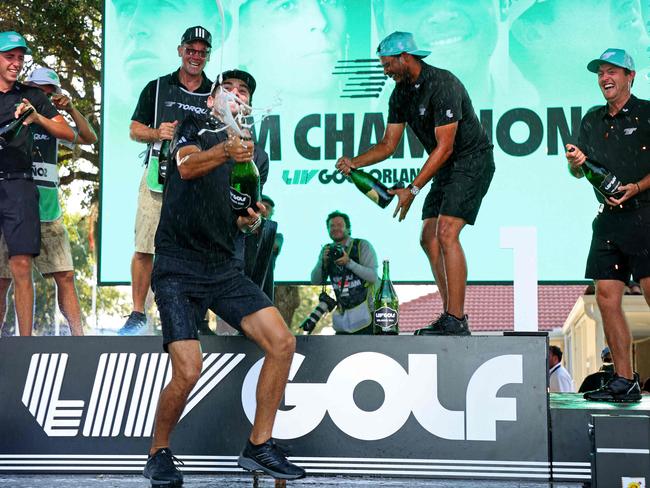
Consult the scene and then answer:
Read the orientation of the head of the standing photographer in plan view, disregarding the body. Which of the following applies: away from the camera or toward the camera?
toward the camera

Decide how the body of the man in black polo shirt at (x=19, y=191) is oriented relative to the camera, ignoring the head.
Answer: toward the camera

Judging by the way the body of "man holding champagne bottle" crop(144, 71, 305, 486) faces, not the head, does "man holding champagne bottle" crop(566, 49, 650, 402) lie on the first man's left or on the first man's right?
on the first man's left

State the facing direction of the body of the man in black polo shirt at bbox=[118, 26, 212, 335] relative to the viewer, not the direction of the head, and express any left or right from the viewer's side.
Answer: facing the viewer

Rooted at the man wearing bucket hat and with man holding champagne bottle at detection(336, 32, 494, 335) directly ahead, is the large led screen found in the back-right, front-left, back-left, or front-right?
front-left

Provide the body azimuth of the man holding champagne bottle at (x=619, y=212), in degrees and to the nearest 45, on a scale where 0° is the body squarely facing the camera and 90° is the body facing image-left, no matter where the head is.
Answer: approximately 45°

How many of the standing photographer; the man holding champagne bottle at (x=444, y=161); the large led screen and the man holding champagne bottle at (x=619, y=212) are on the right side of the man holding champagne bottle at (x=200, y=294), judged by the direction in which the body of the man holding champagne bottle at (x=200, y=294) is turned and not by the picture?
0

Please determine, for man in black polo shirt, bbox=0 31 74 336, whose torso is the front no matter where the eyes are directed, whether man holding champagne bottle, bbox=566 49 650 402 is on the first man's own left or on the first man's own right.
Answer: on the first man's own left

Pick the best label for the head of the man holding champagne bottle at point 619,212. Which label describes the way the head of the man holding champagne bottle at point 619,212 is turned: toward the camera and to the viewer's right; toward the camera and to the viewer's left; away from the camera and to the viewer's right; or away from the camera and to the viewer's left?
toward the camera and to the viewer's left

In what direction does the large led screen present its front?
toward the camera

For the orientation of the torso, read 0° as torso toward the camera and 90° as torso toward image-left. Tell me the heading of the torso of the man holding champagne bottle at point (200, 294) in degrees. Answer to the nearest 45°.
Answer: approximately 315°

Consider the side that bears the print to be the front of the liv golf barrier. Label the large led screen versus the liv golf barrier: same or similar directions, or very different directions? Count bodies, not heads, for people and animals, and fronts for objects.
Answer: same or similar directions
